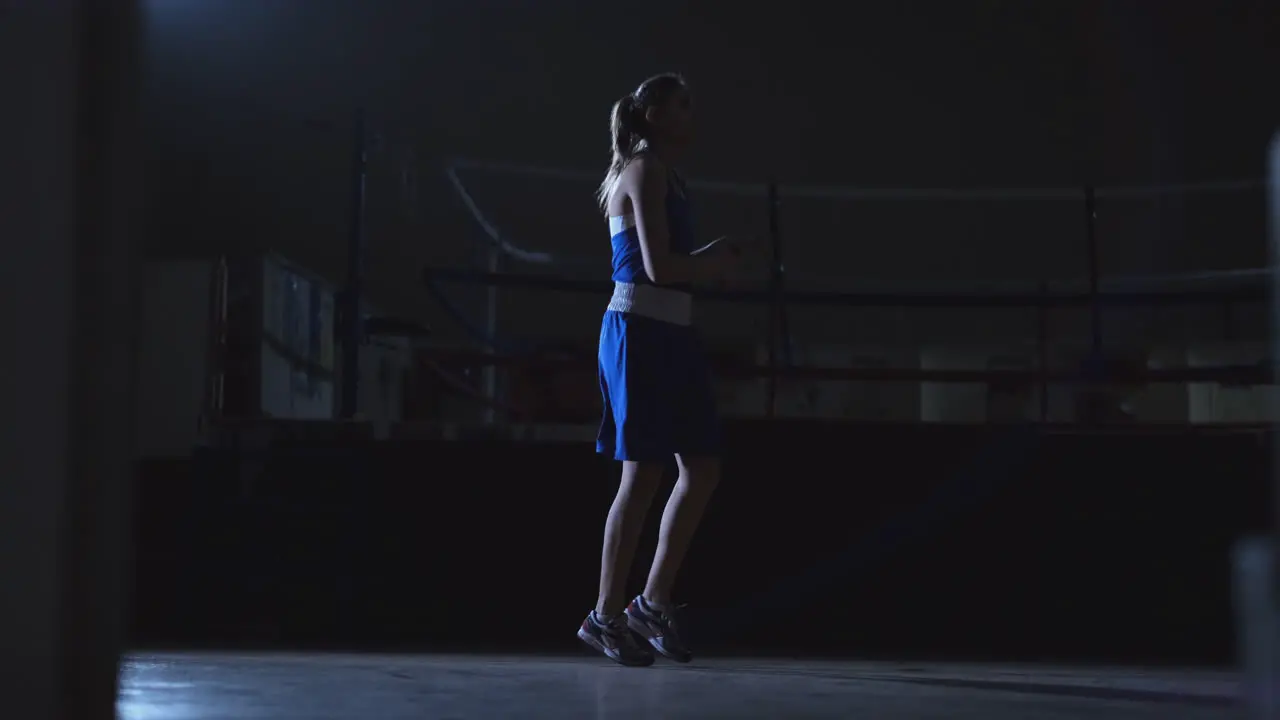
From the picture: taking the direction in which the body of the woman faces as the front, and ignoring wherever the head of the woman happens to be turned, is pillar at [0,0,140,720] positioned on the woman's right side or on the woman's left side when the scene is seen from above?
on the woman's right side

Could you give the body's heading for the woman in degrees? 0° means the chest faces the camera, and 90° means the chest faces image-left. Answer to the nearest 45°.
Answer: approximately 270°

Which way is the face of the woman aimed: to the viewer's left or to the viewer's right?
to the viewer's right
